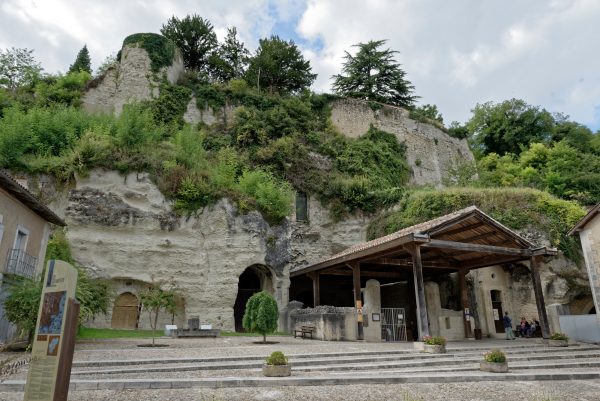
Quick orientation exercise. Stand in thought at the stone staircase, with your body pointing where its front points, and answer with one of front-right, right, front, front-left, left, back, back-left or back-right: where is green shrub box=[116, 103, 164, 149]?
back-right

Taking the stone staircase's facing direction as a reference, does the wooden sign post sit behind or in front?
in front

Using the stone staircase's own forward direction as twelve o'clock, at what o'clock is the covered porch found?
The covered porch is roughly at 7 o'clock from the stone staircase.

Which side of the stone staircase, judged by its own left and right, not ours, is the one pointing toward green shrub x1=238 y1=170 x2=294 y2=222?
back

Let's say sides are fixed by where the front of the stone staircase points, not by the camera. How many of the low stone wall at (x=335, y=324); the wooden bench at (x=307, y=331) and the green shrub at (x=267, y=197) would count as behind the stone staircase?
3

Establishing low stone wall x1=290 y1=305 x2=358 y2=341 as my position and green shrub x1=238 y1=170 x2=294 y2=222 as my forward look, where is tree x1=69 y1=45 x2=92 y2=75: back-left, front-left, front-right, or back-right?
front-left

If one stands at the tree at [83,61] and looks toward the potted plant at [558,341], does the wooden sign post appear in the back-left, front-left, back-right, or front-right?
front-right

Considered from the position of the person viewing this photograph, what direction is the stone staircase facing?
facing the viewer

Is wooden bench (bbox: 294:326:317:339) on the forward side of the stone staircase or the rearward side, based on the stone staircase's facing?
on the rearward side

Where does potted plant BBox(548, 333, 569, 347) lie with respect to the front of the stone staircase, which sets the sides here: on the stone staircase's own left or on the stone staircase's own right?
on the stone staircase's own left

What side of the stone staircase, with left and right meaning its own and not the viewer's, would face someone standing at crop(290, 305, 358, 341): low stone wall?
back

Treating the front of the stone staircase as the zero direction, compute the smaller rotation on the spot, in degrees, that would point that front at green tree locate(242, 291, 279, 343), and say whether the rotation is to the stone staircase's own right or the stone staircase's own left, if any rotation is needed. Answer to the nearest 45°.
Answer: approximately 180°

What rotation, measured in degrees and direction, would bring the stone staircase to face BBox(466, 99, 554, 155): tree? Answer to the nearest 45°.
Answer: approximately 135° to its left
